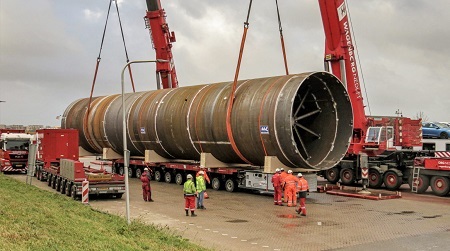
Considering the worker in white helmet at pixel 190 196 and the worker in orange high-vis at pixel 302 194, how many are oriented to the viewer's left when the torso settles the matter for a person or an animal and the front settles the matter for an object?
1

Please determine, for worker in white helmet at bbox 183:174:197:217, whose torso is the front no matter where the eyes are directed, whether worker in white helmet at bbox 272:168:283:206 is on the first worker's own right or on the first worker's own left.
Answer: on the first worker's own right

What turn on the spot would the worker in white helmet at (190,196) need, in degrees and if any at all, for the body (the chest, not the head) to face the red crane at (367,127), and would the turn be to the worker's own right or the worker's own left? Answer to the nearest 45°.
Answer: approximately 45° to the worker's own right

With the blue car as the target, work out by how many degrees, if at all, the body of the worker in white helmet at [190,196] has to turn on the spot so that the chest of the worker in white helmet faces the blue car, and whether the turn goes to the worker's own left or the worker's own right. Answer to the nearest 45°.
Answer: approximately 45° to the worker's own right

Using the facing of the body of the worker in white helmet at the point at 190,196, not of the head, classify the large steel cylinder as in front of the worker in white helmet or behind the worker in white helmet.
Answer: in front

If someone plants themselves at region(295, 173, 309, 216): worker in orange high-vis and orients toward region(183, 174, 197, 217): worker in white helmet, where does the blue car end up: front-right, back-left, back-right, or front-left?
back-right

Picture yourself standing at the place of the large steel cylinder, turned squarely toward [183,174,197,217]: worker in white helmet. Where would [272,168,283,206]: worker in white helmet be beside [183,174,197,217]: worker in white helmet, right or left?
left

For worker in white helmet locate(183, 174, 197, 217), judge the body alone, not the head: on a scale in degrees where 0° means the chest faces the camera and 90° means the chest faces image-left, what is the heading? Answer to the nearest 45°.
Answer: approximately 180°

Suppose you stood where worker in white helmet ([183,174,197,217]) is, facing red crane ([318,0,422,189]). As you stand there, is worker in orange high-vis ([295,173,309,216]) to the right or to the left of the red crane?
right

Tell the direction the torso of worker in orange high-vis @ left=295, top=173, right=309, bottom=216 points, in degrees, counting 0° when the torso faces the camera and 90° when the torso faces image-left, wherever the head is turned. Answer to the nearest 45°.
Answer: approximately 90°

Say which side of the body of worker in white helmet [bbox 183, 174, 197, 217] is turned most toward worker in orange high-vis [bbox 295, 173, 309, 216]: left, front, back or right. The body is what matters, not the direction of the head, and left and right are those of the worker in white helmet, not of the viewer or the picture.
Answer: right

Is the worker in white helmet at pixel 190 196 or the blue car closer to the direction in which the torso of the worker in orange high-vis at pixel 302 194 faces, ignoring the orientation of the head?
the worker in white helmet
